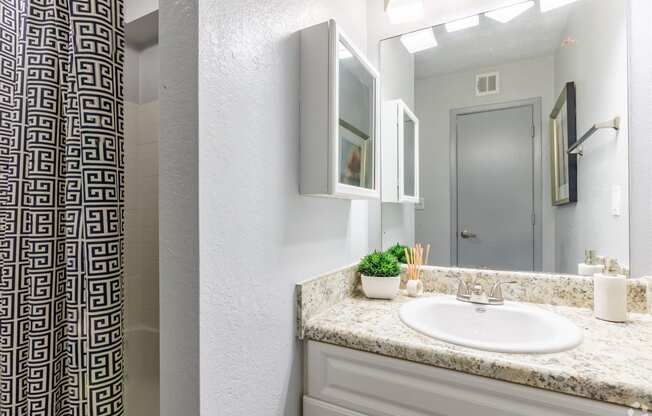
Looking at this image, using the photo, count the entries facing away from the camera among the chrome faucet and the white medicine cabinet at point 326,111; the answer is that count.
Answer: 0

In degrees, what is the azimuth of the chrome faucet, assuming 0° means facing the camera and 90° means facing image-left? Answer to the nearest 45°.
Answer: approximately 0°

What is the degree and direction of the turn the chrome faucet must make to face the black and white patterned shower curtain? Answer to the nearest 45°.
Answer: approximately 45° to its right

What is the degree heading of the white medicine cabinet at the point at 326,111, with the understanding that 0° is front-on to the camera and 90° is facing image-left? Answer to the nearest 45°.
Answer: approximately 315°
